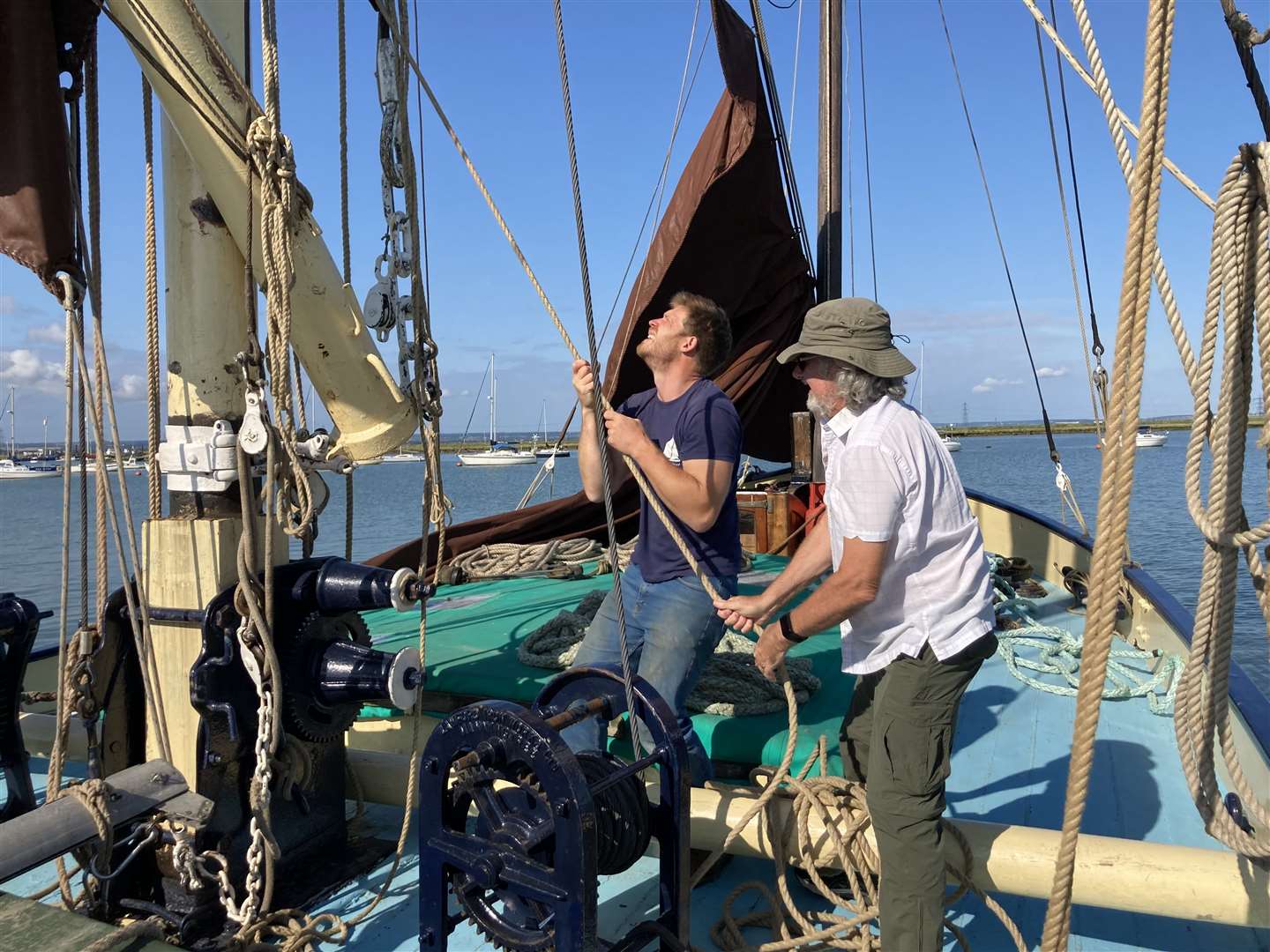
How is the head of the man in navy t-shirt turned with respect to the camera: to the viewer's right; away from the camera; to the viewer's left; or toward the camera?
to the viewer's left

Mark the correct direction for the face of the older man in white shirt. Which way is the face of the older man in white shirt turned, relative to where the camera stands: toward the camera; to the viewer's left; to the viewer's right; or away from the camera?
to the viewer's left

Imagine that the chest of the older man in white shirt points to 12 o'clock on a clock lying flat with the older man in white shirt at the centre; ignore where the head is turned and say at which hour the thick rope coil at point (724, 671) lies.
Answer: The thick rope coil is roughly at 2 o'clock from the older man in white shirt.

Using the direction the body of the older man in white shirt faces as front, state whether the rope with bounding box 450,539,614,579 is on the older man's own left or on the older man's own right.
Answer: on the older man's own right

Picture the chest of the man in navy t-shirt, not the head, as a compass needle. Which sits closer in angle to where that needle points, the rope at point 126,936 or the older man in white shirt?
the rope

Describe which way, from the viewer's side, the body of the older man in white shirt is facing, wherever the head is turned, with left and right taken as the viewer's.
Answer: facing to the left of the viewer

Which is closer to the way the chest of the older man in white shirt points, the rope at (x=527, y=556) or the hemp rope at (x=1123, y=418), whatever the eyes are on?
the rope

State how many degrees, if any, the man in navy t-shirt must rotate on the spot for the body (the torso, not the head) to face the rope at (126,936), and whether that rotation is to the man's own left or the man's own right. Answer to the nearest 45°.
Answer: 0° — they already face it

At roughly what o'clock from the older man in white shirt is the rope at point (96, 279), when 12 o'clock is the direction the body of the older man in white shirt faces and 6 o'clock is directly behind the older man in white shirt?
The rope is roughly at 12 o'clock from the older man in white shirt.

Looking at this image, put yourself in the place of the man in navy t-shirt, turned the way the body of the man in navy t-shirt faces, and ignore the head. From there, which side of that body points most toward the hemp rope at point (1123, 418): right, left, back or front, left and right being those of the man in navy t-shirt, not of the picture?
left

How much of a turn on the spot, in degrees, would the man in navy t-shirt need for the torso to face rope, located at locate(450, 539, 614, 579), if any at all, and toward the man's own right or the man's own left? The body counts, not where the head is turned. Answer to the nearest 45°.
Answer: approximately 135° to the man's own right

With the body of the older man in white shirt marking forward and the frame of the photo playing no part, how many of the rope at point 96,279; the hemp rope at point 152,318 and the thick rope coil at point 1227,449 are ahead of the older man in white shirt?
2

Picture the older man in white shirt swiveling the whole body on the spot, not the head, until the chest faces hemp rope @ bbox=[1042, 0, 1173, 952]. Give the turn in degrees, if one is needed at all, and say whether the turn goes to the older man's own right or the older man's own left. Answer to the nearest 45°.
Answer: approximately 135° to the older man's own left
